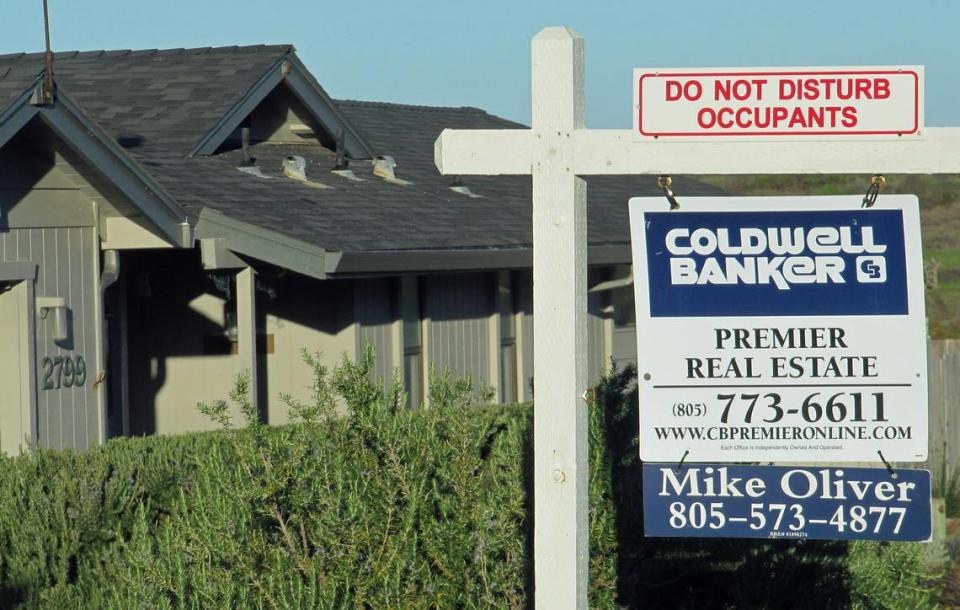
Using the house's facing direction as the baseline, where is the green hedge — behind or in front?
in front

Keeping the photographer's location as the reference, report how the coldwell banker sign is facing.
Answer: facing the viewer

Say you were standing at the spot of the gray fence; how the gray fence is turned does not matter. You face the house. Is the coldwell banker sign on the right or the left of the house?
left

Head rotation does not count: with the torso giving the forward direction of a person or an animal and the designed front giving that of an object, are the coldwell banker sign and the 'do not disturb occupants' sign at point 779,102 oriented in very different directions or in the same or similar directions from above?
same or similar directions

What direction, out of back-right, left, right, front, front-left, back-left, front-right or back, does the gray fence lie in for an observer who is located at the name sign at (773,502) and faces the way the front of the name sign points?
back

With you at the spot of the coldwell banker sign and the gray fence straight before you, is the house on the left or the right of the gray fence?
left

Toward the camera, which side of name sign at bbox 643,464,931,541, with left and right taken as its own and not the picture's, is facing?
front

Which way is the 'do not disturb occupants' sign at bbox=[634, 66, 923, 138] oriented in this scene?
toward the camera

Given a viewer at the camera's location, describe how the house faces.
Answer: facing the viewer and to the right of the viewer

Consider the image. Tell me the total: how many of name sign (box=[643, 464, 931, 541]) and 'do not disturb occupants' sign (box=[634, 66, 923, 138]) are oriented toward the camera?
2

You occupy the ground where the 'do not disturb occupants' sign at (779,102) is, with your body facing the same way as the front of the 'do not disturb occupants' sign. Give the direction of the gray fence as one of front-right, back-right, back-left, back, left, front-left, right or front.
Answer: back

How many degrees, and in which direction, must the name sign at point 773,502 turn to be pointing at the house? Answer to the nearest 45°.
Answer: approximately 135° to its right
